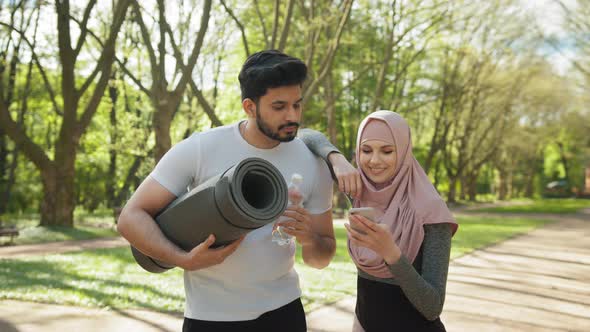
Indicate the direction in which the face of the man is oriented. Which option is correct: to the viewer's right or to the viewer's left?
to the viewer's right

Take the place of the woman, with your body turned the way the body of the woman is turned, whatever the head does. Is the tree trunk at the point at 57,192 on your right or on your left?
on your right

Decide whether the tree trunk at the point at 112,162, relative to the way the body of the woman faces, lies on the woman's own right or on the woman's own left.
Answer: on the woman's own right

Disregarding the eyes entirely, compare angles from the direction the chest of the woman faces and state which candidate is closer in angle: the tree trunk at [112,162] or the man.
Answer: the man

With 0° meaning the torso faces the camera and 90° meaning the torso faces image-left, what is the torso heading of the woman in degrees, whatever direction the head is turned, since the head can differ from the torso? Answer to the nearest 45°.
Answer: approximately 45°

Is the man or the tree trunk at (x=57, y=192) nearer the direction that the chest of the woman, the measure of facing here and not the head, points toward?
the man
